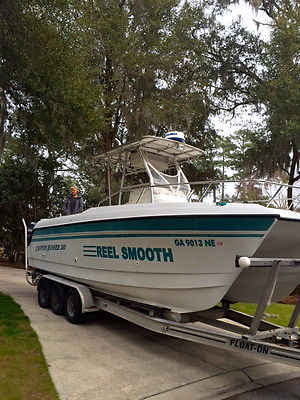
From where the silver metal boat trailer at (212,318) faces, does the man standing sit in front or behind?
behind

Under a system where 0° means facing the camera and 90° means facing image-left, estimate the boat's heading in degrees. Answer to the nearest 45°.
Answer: approximately 315°

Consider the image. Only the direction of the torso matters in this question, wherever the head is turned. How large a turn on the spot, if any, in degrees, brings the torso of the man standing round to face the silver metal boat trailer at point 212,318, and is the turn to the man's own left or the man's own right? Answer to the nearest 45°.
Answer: approximately 45° to the man's own left

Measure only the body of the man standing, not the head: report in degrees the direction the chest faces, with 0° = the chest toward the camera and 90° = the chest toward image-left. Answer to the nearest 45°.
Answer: approximately 0°
